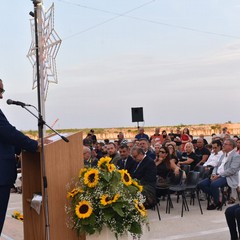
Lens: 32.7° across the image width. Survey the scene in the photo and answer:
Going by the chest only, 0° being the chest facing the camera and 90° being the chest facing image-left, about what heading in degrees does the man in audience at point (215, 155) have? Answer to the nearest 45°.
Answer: approximately 45°

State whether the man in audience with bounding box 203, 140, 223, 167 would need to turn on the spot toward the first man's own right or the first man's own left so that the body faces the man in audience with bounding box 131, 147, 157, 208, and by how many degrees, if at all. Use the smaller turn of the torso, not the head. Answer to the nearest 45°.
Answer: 0° — they already face them

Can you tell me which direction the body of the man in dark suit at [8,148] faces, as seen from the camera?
to the viewer's right

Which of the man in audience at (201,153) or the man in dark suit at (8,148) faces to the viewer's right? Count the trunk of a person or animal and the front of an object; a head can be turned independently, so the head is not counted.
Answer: the man in dark suit

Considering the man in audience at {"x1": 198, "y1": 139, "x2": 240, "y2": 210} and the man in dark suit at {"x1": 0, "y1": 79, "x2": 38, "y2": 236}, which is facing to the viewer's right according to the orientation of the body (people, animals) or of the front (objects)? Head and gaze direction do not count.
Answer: the man in dark suit

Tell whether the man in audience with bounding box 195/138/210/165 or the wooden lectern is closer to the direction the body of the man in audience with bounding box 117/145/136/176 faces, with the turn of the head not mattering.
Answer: the wooden lectern

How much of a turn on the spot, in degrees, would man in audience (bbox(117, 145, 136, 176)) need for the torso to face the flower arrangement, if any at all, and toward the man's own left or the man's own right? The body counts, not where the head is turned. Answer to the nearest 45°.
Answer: approximately 45° to the man's own left
